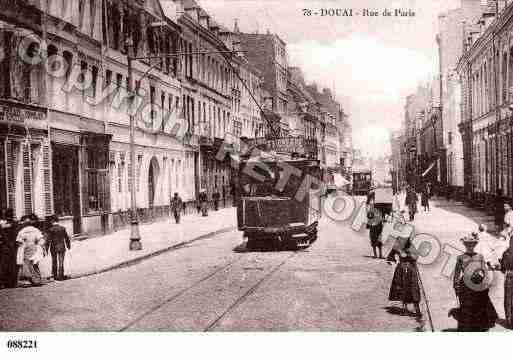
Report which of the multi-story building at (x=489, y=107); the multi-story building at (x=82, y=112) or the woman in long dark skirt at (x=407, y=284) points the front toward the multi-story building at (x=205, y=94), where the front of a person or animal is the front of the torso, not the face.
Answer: the multi-story building at (x=489, y=107)

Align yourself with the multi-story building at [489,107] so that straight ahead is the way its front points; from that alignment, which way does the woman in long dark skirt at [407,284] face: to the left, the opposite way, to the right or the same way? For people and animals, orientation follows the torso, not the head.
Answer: to the left

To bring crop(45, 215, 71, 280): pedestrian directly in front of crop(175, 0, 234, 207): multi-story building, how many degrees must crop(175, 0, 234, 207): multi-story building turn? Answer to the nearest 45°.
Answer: approximately 45° to its right

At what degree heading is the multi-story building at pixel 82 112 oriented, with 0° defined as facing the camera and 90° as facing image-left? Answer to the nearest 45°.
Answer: approximately 315°

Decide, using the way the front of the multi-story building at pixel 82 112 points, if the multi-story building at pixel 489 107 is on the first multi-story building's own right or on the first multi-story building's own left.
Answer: on the first multi-story building's own left

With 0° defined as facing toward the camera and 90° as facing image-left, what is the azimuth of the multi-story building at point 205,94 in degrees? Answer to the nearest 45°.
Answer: approximately 315°

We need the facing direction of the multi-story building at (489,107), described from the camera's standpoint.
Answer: facing to the left of the viewer

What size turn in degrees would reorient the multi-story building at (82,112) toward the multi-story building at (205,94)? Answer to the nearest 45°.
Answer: approximately 90° to its left

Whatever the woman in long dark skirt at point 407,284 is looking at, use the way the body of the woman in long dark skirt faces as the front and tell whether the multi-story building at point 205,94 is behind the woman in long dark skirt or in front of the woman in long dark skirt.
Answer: behind
